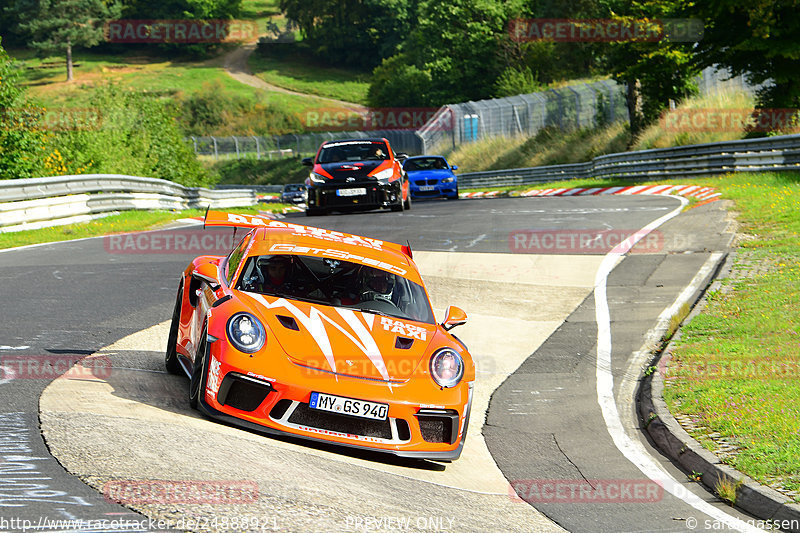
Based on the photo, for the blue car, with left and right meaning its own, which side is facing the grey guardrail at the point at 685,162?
left

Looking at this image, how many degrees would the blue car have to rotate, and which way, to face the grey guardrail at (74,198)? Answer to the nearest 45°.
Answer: approximately 45° to its right

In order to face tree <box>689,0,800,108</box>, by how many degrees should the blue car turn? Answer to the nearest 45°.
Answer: approximately 90° to its left

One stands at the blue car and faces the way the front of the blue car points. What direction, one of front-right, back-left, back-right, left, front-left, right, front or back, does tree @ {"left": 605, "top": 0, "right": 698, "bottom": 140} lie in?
back-left

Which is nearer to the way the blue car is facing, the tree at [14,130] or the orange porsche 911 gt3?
the orange porsche 911 gt3

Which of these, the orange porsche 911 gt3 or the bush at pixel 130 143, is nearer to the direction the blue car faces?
the orange porsche 911 gt3

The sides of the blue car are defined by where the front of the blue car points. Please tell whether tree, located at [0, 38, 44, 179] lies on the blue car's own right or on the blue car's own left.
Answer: on the blue car's own right

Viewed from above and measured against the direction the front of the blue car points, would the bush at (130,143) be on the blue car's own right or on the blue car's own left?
on the blue car's own right

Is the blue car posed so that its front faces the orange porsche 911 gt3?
yes

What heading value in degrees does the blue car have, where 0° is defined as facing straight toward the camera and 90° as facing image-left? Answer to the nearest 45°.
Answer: approximately 0°
